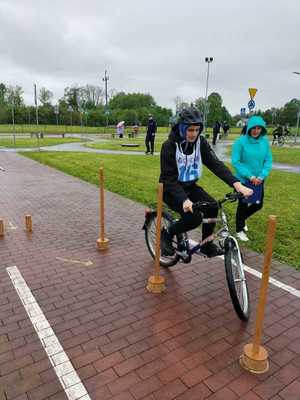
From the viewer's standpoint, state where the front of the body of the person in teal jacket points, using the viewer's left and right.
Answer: facing the viewer

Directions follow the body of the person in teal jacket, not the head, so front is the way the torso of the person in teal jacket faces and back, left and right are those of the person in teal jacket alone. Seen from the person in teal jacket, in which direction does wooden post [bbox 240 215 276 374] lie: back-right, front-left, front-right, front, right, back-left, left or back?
front

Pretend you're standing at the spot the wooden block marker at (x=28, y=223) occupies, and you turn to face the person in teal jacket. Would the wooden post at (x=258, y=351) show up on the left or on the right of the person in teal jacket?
right

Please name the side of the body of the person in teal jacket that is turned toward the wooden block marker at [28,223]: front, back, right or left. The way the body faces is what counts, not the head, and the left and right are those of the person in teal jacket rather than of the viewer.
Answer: right

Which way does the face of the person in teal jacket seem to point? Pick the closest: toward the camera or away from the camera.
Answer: toward the camera

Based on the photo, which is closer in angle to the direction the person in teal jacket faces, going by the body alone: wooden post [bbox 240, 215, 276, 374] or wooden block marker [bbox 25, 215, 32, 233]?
the wooden post
